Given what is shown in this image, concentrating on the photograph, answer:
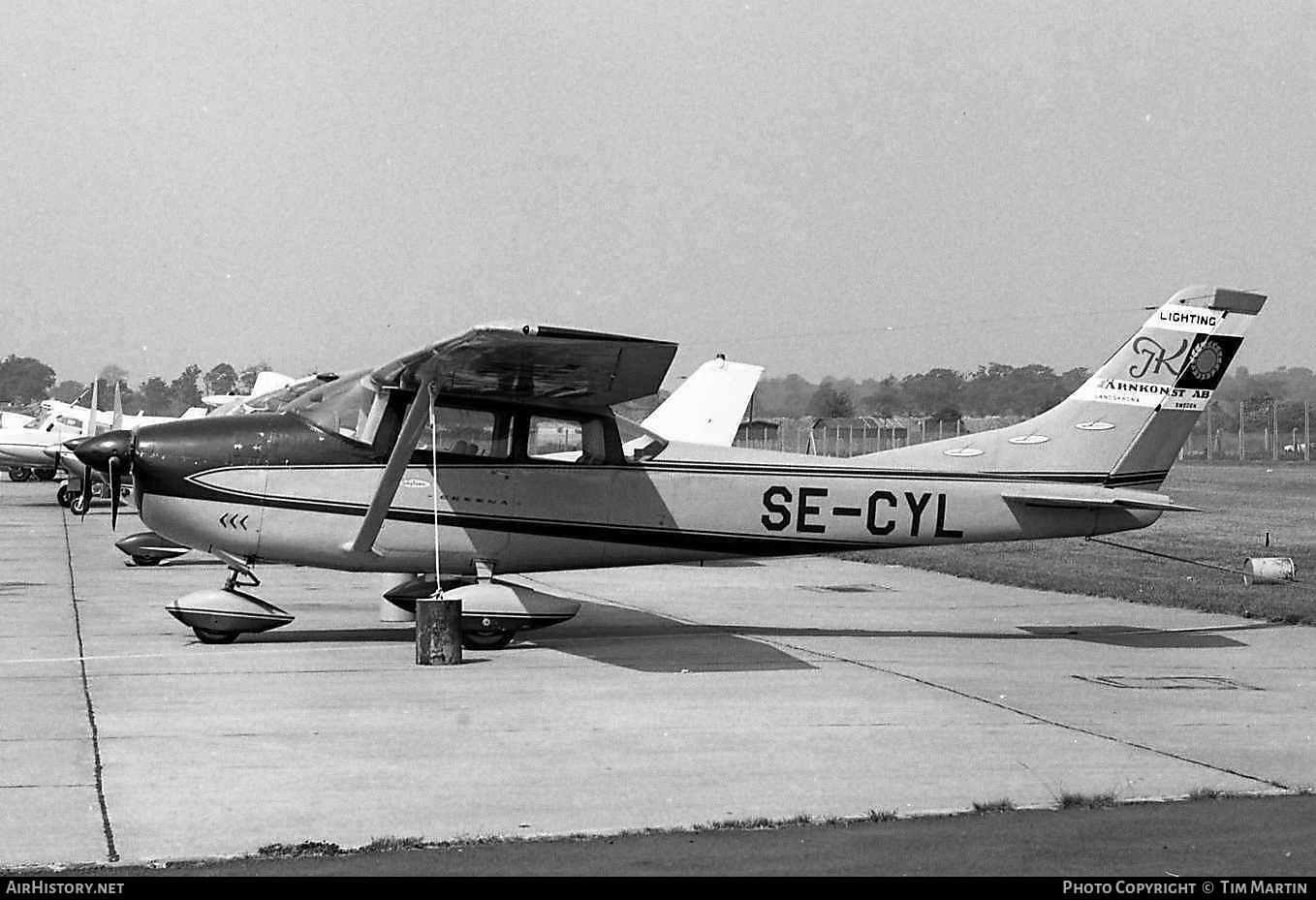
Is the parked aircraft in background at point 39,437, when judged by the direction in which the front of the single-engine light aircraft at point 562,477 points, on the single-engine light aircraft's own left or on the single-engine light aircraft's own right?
on the single-engine light aircraft's own right

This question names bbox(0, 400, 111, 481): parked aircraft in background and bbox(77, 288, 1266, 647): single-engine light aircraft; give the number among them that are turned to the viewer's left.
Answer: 2

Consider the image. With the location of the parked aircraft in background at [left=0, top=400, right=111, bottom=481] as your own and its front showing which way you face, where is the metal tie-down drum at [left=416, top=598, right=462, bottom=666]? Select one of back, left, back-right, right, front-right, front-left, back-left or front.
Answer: left

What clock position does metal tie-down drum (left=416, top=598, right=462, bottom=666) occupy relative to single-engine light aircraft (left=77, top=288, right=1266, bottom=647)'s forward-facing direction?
The metal tie-down drum is roughly at 10 o'clock from the single-engine light aircraft.

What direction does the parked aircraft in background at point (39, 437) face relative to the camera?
to the viewer's left

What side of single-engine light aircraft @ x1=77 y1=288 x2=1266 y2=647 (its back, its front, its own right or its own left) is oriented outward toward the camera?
left

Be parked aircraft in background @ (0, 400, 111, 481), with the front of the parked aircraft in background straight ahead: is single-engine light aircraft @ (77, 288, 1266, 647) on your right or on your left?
on your left
